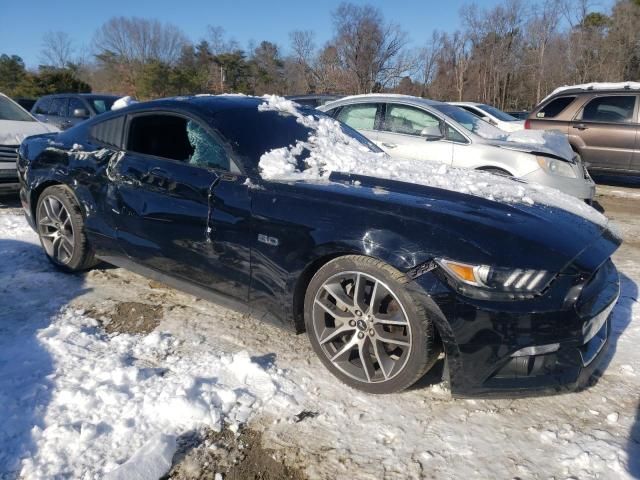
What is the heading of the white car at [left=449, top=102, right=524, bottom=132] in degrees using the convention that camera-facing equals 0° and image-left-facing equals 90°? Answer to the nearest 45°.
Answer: approximately 315°

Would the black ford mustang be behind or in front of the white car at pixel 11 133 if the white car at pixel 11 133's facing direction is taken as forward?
in front

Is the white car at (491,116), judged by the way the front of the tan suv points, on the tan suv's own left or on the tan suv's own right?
on the tan suv's own left

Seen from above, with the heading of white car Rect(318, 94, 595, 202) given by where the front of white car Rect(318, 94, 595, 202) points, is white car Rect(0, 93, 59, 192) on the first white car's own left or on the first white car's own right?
on the first white car's own right

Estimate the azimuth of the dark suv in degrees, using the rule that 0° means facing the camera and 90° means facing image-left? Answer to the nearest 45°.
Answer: approximately 315°

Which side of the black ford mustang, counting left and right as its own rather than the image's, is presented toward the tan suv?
left

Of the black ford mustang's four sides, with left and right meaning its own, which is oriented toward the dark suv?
back

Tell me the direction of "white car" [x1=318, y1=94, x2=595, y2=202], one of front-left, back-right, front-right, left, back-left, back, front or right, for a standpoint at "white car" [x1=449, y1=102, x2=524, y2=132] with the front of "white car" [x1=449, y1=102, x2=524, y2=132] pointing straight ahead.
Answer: front-right

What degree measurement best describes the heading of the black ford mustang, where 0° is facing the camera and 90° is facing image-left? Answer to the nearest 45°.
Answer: approximately 315°

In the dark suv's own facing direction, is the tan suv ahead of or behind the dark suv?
ahead

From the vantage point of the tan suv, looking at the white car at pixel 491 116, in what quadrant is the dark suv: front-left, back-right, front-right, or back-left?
front-left

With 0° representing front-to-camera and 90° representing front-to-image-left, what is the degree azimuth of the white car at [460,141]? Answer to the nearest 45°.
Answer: approximately 315°

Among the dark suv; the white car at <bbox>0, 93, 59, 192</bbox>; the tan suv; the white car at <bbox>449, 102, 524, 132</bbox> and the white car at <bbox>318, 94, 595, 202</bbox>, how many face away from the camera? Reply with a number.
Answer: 0

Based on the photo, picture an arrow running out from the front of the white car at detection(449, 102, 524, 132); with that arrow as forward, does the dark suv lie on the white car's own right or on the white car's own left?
on the white car's own right

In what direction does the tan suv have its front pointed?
to the viewer's right

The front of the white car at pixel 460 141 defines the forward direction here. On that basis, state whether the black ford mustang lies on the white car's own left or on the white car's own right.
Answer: on the white car's own right
